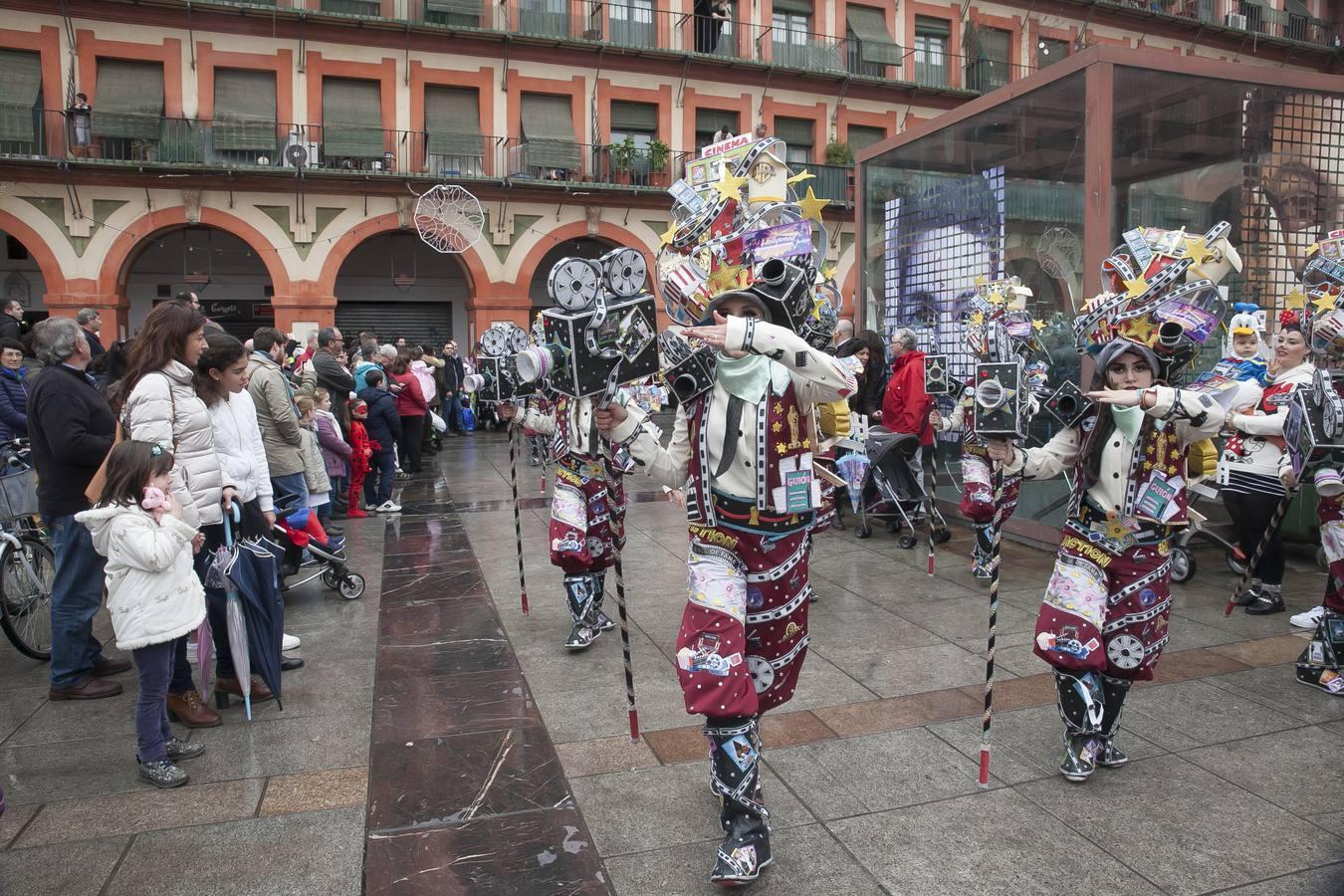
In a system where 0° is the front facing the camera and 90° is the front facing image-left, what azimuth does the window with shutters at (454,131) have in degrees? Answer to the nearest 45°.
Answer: approximately 0°

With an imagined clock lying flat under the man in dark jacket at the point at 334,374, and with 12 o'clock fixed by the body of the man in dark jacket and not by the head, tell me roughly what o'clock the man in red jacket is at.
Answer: The man in red jacket is roughly at 1 o'clock from the man in dark jacket.

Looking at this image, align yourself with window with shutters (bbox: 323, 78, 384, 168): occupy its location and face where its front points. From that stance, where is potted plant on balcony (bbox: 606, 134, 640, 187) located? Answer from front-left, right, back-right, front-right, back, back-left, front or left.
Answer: left

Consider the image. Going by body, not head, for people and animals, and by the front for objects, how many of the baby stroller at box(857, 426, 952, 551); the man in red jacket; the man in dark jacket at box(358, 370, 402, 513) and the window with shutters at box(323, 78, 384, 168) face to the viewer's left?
1

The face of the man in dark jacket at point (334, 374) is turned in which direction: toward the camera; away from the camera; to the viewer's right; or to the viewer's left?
to the viewer's right

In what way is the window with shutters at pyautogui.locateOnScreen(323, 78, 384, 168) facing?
toward the camera

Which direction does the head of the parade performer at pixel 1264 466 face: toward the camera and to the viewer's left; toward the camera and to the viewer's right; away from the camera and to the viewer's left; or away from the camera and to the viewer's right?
toward the camera and to the viewer's left

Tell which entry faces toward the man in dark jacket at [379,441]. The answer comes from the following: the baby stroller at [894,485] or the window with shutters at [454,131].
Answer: the window with shutters

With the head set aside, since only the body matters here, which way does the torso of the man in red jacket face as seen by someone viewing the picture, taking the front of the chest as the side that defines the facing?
to the viewer's left

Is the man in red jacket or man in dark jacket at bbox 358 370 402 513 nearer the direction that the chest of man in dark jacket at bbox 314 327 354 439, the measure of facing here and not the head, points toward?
the man in red jacket

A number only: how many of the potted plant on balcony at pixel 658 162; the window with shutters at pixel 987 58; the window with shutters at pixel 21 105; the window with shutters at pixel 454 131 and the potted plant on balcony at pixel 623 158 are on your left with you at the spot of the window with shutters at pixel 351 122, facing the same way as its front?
4

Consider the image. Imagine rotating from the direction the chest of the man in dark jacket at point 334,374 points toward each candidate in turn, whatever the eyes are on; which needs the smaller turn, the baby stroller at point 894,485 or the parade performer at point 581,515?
the baby stroller

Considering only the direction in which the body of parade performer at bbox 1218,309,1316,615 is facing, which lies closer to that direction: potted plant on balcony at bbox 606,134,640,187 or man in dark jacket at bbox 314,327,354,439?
the man in dark jacket

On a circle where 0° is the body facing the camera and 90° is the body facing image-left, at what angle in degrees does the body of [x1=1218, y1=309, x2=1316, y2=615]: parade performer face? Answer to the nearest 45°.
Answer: approximately 45°

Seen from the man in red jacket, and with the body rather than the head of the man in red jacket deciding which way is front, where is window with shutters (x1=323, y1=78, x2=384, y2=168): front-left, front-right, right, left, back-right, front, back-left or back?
front-right

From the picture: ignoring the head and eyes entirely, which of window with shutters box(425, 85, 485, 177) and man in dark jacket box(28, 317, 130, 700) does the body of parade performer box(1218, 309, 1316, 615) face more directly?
the man in dark jacket
